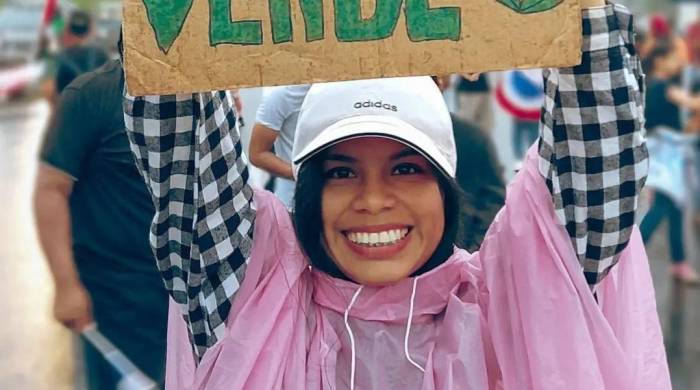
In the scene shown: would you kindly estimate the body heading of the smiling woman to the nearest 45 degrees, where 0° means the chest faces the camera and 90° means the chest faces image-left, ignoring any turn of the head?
approximately 0°

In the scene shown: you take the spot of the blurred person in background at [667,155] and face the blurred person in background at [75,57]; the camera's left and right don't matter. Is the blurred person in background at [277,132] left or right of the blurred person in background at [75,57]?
left

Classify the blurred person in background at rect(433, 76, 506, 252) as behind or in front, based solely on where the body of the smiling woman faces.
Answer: behind

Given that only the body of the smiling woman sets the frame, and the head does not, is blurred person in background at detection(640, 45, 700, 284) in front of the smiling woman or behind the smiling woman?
behind
